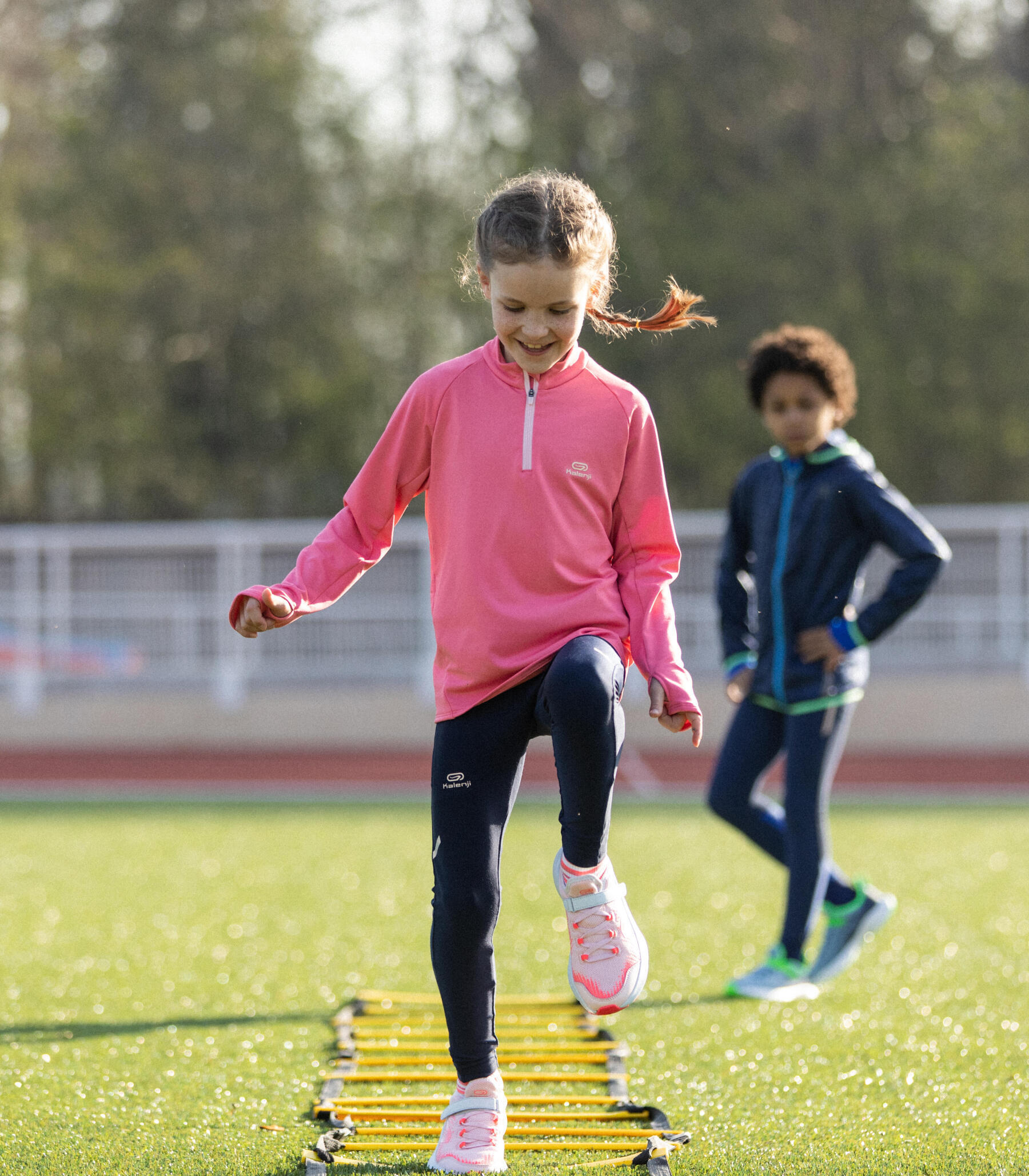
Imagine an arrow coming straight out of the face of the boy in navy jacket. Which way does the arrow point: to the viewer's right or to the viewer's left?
to the viewer's left

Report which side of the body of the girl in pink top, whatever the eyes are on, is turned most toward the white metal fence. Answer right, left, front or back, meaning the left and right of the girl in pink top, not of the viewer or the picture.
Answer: back

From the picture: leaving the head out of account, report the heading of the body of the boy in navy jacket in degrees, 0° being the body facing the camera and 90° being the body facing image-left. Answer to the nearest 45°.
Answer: approximately 45°

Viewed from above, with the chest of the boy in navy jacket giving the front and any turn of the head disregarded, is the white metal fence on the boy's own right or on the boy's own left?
on the boy's own right

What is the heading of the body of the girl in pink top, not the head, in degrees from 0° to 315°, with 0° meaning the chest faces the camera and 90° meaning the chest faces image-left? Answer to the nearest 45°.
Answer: approximately 0°

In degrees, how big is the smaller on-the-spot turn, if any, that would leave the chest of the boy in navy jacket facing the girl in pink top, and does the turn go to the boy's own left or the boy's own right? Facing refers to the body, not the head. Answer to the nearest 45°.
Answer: approximately 45° to the boy's own left
